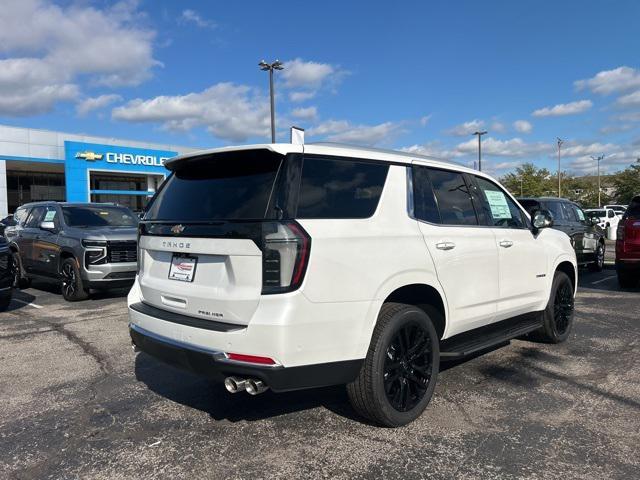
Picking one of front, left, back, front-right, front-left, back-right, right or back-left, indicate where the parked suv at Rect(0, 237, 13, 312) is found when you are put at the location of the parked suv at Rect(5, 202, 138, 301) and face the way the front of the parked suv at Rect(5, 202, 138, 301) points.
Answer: right

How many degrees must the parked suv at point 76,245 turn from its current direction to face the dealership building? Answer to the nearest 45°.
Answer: approximately 135° to its left

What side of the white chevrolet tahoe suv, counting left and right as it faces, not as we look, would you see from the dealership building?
left

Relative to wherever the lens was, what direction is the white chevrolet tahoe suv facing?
facing away from the viewer and to the right of the viewer

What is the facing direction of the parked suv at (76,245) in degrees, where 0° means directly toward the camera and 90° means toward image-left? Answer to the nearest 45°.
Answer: approximately 315°
